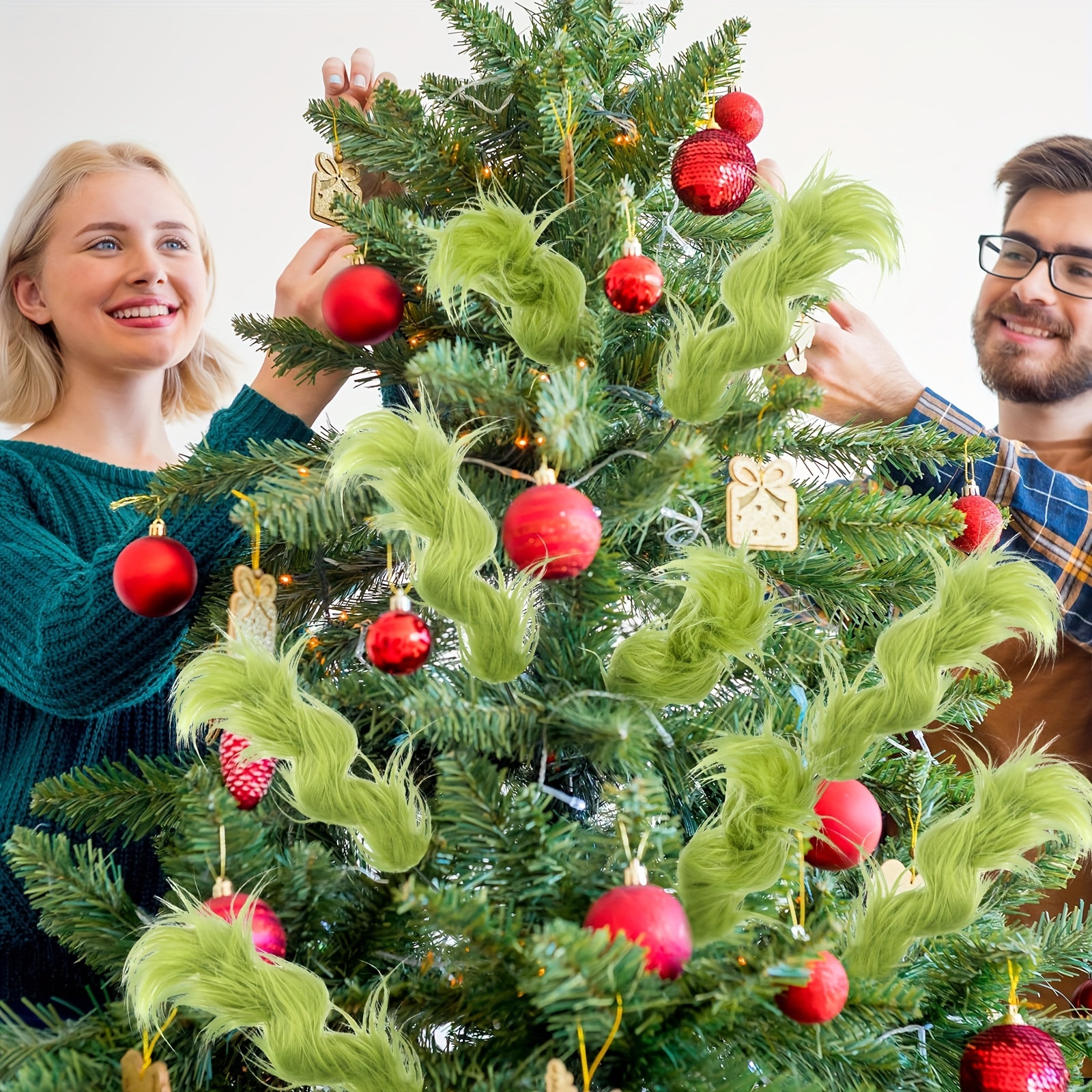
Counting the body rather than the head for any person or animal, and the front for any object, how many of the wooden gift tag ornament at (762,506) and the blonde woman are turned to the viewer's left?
0

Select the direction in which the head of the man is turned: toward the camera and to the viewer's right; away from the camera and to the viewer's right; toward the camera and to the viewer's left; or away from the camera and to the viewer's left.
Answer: toward the camera and to the viewer's left

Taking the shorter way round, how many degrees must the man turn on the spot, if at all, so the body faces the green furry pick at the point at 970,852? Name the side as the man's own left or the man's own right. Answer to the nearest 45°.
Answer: approximately 45° to the man's own left

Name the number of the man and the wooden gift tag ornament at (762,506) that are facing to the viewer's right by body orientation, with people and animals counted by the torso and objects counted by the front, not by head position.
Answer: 0

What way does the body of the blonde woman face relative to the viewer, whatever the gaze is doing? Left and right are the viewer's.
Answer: facing the viewer and to the right of the viewer

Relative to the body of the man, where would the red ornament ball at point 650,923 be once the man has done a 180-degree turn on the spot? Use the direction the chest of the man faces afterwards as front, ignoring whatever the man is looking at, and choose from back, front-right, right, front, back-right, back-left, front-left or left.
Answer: back-right

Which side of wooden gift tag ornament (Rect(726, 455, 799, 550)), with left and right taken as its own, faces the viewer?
front
